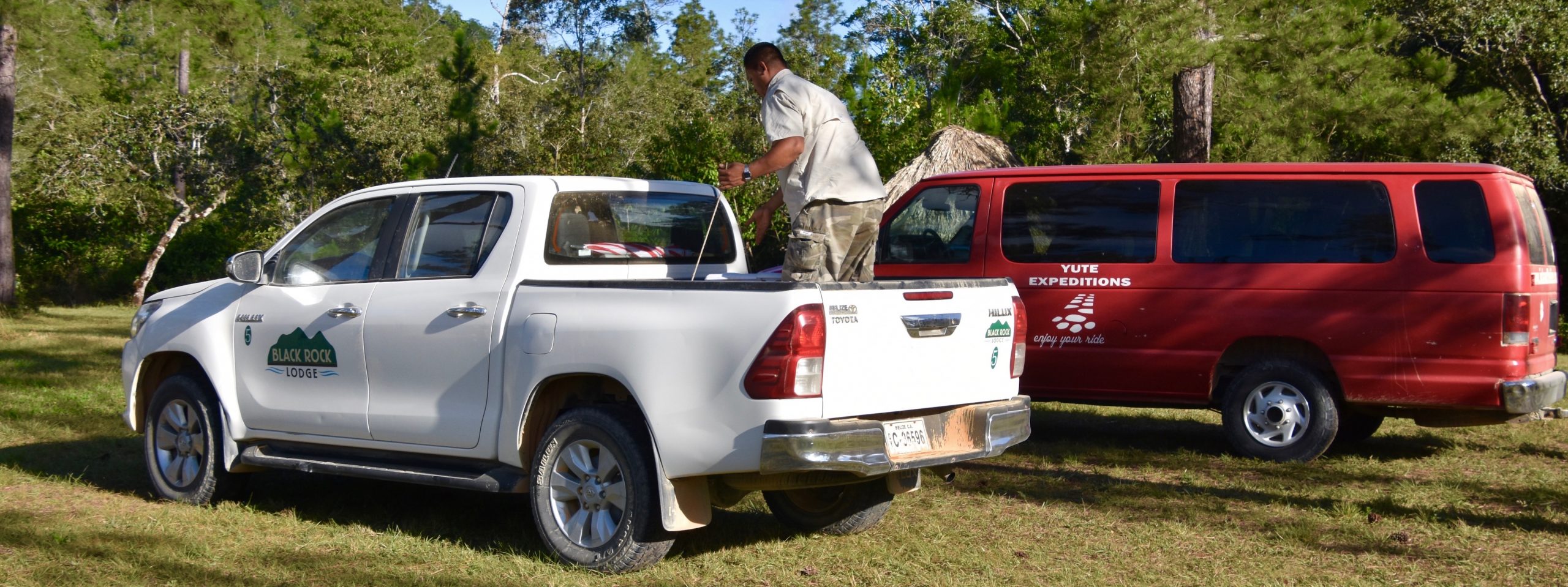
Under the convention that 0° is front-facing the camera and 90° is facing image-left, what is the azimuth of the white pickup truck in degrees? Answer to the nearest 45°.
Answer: approximately 135°

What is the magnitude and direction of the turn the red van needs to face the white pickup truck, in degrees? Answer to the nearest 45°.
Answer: approximately 45° to its left

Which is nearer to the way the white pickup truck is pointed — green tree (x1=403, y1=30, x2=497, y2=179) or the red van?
the green tree

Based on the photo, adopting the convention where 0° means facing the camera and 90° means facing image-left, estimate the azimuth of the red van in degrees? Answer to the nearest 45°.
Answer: approximately 90°

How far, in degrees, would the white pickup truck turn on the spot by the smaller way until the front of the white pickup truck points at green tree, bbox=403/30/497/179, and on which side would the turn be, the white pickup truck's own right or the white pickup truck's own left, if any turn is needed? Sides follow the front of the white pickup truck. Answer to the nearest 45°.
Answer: approximately 45° to the white pickup truck's own right

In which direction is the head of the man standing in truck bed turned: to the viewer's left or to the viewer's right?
to the viewer's left
